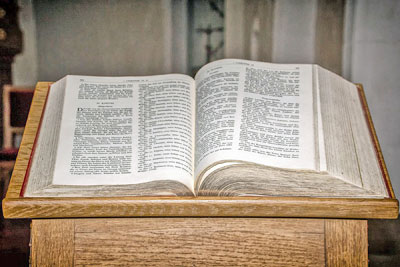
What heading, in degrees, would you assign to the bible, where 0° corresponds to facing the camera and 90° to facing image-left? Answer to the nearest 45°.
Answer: approximately 0°

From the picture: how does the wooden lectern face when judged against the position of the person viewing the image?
facing the viewer
